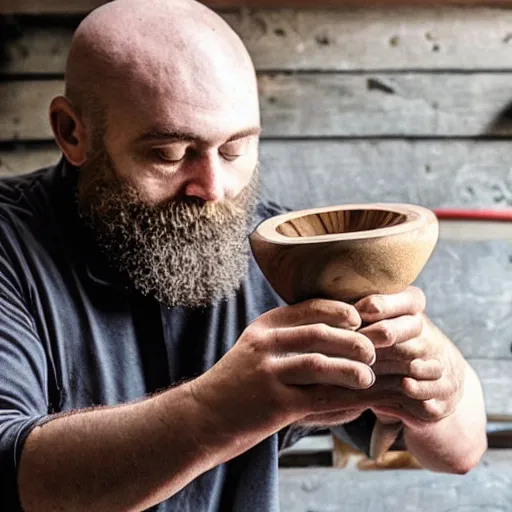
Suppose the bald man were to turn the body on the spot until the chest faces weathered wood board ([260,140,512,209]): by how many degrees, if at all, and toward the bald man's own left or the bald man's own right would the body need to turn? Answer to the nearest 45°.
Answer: approximately 90° to the bald man's own left

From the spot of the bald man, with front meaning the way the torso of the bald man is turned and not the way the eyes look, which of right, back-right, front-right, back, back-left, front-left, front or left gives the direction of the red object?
left

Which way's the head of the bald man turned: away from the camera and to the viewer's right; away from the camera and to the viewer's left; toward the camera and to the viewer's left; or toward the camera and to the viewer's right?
toward the camera and to the viewer's right

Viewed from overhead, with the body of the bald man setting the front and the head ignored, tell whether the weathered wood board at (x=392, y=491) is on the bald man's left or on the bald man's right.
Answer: on the bald man's left

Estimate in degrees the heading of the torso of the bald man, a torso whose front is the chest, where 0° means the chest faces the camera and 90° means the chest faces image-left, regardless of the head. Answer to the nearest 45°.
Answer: approximately 315°

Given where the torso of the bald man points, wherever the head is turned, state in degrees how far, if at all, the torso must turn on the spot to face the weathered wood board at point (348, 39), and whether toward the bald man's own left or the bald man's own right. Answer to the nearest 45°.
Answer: approximately 90° to the bald man's own left
